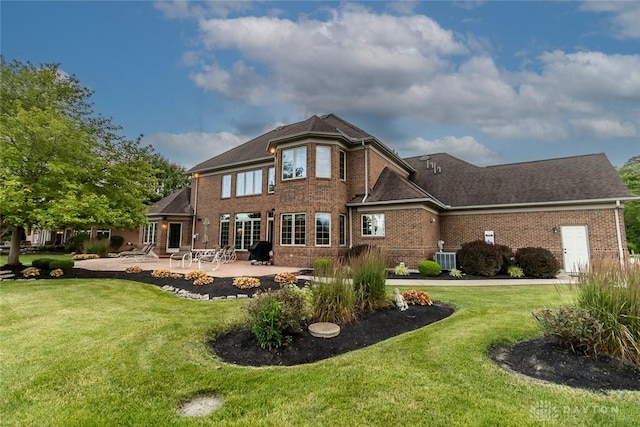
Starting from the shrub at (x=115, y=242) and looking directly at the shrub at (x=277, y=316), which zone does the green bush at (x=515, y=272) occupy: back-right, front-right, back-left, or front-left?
front-left

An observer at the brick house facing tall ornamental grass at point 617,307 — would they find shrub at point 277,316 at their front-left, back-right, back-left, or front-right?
front-right

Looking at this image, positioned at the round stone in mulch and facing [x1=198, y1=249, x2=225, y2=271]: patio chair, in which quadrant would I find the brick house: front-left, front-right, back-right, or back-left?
front-right

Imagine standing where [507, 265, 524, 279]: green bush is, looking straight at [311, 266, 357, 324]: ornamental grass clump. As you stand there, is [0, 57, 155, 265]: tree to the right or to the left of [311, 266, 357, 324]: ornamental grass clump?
right
